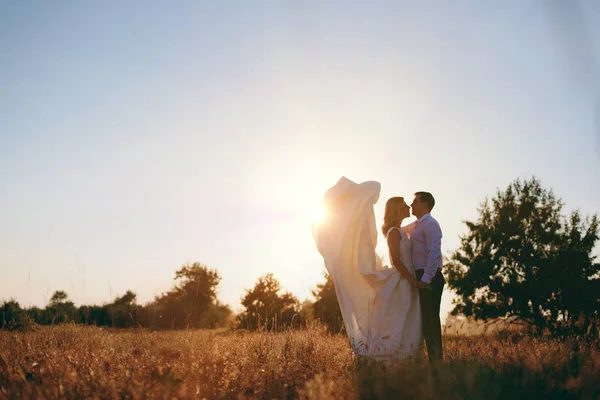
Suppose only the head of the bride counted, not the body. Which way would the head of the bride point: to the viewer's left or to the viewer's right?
to the viewer's right

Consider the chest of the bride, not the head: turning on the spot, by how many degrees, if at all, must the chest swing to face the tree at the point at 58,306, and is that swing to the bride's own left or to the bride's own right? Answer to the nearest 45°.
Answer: approximately 135° to the bride's own left

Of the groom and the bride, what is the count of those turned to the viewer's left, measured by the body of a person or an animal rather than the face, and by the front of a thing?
1

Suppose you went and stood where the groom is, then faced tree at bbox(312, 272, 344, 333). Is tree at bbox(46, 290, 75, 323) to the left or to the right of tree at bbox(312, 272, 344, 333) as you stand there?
left

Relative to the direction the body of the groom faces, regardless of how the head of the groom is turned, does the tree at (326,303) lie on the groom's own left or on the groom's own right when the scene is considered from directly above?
on the groom's own right

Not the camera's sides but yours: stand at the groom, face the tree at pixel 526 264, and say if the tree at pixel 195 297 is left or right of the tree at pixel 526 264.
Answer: left

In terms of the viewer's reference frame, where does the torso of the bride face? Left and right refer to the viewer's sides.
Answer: facing to the right of the viewer

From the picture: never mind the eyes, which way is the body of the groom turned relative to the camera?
to the viewer's left

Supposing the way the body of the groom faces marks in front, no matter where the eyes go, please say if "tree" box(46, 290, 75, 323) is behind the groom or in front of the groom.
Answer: in front

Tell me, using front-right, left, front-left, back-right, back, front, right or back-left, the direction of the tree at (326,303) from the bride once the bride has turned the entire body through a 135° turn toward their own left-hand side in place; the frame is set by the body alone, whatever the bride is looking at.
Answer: front-right

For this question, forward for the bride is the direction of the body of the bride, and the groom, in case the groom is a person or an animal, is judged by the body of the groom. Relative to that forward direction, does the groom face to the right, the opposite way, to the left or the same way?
the opposite way
